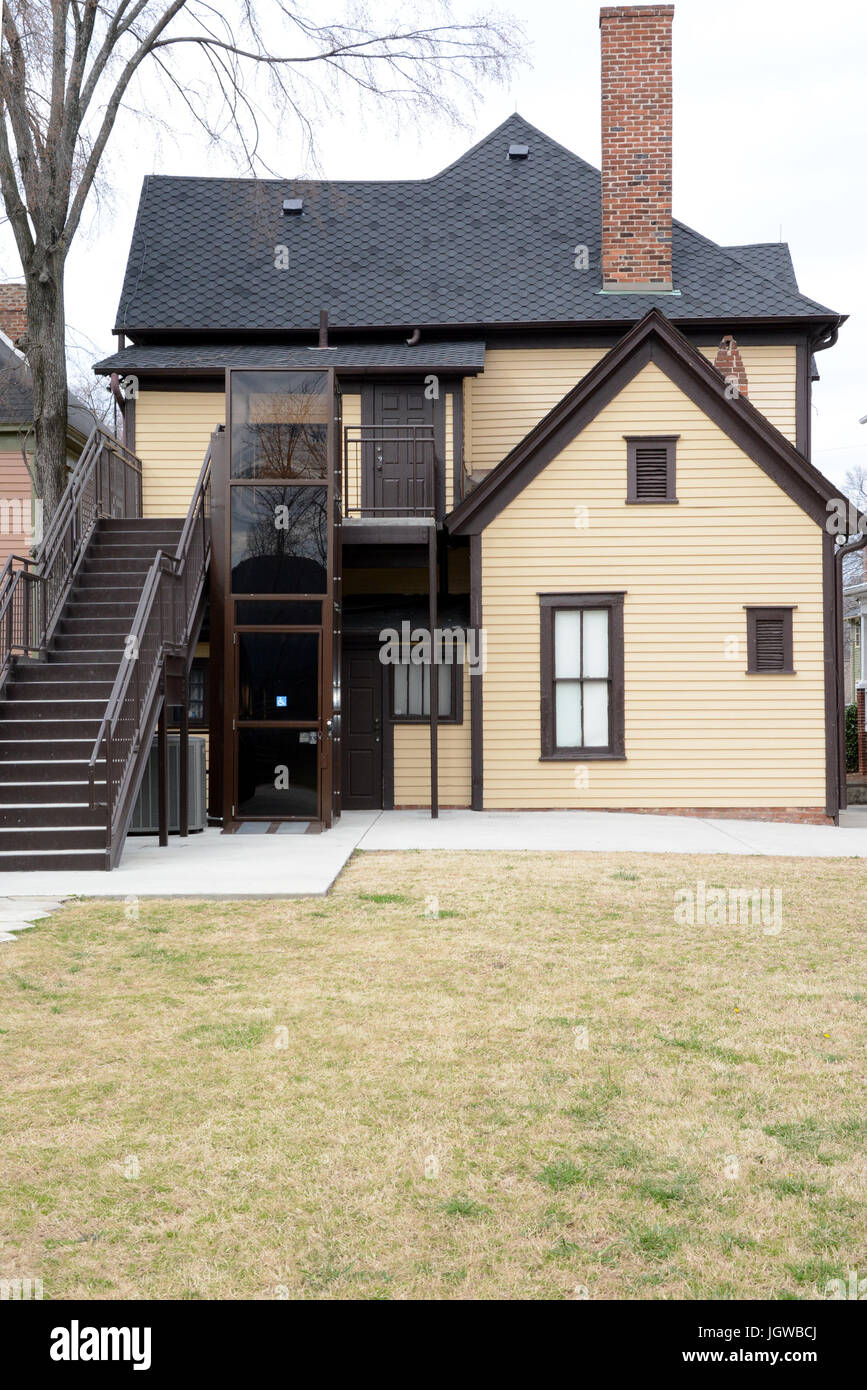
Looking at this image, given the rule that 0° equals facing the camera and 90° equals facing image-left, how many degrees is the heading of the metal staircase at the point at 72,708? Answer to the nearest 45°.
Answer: approximately 0°

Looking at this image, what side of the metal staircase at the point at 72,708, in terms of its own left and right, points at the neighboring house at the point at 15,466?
back

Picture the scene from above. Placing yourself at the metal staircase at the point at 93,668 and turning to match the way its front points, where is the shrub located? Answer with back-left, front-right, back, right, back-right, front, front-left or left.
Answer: back-left

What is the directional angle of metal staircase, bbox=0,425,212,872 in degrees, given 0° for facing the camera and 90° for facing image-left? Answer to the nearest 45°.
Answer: approximately 0°

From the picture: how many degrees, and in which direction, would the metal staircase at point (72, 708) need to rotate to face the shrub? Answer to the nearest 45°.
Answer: approximately 135° to its left

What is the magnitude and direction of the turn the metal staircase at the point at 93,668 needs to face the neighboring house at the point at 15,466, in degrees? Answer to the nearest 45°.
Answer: approximately 180°
